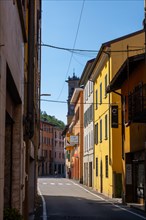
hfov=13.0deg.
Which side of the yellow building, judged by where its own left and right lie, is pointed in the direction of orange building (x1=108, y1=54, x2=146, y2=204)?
left

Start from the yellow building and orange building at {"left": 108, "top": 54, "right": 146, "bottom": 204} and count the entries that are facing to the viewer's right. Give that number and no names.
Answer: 0

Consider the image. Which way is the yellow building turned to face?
to the viewer's left

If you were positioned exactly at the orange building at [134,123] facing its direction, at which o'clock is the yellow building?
The yellow building is roughly at 4 o'clock from the orange building.

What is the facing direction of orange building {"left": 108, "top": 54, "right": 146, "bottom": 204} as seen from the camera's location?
facing the viewer and to the left of the viewer
